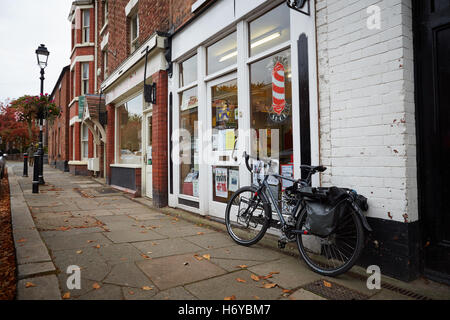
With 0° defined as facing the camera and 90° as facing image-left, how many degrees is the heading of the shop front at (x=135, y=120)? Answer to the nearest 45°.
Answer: approximately 45°

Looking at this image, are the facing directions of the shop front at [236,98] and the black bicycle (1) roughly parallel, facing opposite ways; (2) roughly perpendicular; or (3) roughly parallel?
roughly perpendicular

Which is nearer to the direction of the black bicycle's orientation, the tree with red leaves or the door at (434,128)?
the tree with red leaves

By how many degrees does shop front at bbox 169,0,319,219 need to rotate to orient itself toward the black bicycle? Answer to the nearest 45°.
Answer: approximately 90° to its left

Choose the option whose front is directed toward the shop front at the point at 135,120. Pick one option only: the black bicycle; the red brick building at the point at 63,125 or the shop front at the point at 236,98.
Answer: the black bicycle

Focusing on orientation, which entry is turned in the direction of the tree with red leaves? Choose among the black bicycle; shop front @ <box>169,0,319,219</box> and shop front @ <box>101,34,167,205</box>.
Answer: the black bicycle

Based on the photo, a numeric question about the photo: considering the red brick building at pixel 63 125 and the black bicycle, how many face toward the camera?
0

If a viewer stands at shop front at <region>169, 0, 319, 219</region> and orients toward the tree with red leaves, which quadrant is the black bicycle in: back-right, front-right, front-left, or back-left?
back-left

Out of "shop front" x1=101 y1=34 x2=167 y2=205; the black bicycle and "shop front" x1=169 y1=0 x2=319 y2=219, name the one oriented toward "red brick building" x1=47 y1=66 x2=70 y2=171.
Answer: the black bicycle

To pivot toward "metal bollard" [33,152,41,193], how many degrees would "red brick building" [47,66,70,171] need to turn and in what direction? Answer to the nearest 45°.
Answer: approximately 90° to its left

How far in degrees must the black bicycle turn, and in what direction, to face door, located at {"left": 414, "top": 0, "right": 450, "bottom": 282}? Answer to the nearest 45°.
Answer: approximately 135° to its right

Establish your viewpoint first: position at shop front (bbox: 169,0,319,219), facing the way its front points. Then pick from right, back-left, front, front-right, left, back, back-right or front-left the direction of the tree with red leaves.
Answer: right

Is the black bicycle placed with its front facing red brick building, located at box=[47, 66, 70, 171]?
yes
